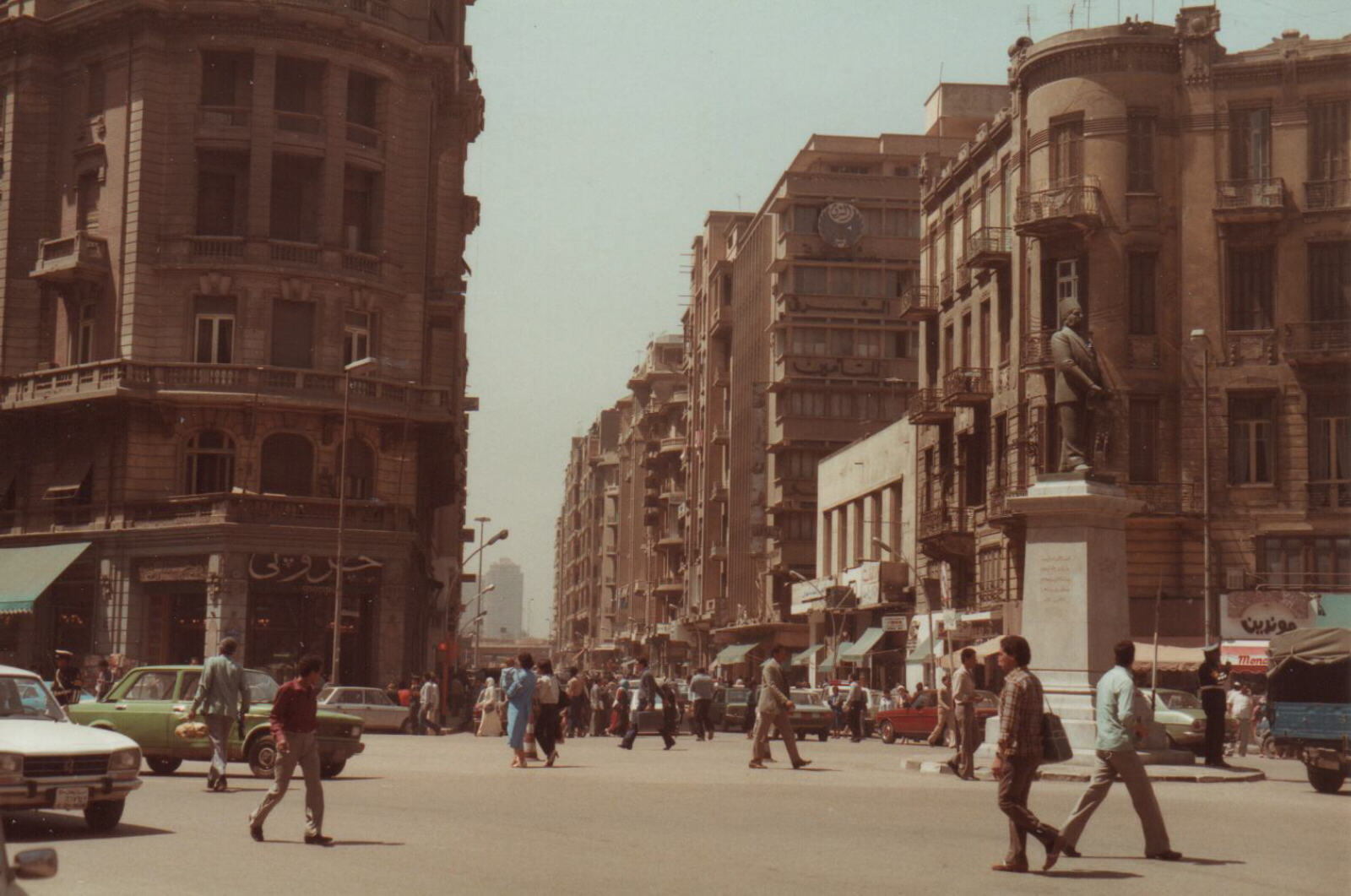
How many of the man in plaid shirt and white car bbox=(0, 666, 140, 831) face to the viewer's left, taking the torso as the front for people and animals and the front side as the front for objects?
1

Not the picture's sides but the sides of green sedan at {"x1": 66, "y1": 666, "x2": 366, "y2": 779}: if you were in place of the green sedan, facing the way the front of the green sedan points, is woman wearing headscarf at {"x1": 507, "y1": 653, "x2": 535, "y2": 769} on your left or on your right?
on your left

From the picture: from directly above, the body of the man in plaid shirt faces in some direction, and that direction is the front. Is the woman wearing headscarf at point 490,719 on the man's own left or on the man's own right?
on the man's own right

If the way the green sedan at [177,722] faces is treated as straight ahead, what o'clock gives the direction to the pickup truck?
The pickup truck is roughly at 11 o'clock from the green sedan.

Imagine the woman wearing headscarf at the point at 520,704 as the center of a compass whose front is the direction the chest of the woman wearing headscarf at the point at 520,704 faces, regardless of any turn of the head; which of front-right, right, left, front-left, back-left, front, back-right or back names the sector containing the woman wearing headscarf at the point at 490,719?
right

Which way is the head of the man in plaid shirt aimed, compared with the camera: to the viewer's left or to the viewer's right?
to the viewer's left

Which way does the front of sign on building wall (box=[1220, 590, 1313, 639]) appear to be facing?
toward the camera

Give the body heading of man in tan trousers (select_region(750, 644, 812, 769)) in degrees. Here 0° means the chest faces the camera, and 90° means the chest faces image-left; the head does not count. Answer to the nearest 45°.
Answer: approximately 270°

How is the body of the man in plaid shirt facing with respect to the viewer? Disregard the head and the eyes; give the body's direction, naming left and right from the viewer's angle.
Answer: facing to the left of the viewer

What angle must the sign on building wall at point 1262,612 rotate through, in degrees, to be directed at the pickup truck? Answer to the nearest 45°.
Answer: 0° — it already faces it

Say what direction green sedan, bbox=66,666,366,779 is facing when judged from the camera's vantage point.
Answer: facing the viewer and to the right of the viewer

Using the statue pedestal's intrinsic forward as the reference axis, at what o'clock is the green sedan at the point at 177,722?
The green sedan is roughly at 1 o'clock from the statue pedestal.

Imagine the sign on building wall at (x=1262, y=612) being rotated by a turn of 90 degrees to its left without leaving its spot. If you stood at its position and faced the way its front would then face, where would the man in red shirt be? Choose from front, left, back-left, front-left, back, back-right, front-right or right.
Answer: right
